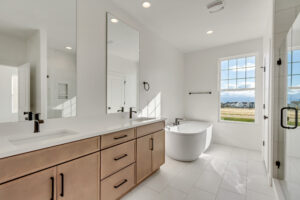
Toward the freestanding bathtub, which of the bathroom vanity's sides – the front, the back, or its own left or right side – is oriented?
left

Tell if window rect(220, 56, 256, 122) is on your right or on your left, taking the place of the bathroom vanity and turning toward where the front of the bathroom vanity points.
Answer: on your left

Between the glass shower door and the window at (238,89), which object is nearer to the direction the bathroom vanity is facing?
the glass shower door

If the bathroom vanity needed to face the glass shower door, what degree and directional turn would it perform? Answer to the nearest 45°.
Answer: approximately 45° to its left

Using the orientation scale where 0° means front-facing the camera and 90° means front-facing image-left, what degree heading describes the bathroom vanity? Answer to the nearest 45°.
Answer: approximately 315°
